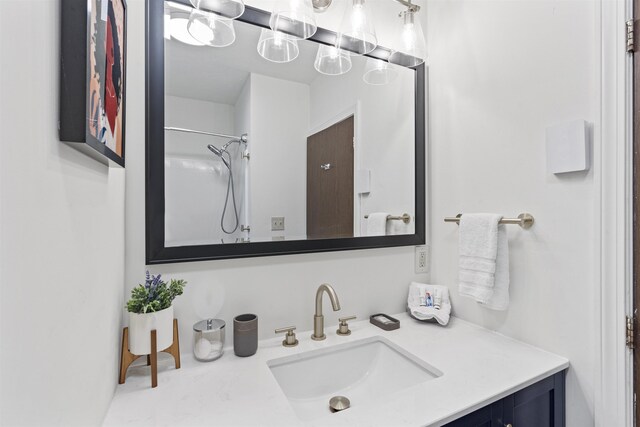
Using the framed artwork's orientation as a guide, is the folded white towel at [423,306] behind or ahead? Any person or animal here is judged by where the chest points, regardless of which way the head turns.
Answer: ahead

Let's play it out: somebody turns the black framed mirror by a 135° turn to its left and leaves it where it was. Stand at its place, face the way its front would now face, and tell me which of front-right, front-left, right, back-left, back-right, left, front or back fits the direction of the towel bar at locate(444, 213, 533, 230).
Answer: right

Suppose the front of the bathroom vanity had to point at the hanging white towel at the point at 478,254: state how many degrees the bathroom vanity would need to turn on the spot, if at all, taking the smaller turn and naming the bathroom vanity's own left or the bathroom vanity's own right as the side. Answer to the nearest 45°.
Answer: approximately 90° to the bathroom vanity's own left

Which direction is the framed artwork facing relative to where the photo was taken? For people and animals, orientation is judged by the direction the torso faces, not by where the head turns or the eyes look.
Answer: to the viewer's right

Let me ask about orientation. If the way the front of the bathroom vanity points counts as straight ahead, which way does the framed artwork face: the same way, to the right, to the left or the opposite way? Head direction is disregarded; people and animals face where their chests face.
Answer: to the left

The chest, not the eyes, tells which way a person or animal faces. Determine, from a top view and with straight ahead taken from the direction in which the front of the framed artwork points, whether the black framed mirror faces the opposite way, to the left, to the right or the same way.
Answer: to the right

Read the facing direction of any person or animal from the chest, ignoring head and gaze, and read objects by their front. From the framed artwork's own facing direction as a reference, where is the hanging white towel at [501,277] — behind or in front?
in front

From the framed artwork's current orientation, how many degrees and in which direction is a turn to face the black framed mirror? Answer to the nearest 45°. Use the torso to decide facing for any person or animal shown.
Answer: approximately 45° to its left
